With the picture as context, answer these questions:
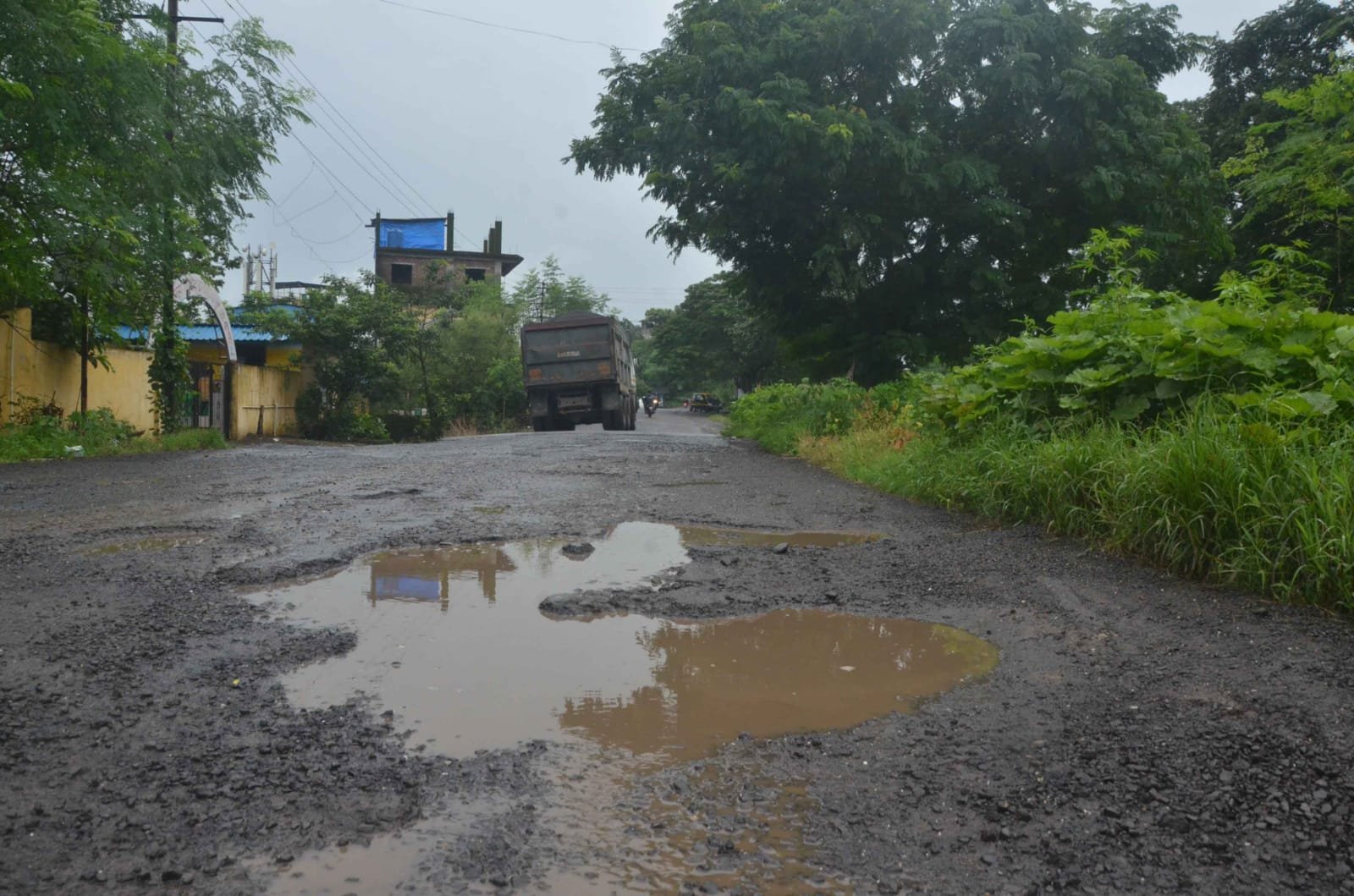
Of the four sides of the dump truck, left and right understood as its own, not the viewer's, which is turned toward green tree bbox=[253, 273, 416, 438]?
left

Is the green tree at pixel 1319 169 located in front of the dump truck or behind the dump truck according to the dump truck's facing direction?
behind

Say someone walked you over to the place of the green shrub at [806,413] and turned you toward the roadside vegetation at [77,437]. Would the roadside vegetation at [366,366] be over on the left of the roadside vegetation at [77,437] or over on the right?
right

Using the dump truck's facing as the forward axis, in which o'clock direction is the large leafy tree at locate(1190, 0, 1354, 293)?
The large leafy tree is roughly at 4 o'clock from the dump truck.

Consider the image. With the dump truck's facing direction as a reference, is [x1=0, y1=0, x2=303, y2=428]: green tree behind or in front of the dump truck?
behind

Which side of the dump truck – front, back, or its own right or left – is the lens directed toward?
back

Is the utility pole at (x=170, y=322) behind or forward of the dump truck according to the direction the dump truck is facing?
behind

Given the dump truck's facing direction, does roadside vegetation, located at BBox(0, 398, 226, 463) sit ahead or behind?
behind

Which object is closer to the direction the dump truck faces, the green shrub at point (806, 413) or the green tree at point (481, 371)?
the green tree

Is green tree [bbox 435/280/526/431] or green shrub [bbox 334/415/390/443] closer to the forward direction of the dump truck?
the green tree

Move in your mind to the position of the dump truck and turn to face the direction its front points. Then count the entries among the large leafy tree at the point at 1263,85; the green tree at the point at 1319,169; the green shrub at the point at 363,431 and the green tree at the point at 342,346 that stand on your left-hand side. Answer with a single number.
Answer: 2

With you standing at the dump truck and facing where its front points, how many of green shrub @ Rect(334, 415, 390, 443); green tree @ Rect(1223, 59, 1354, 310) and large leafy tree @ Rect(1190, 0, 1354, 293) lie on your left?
1

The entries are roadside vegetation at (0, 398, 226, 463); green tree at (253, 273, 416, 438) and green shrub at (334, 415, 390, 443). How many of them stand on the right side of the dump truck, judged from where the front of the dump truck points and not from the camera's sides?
0

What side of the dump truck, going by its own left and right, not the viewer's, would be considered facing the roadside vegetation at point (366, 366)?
left
